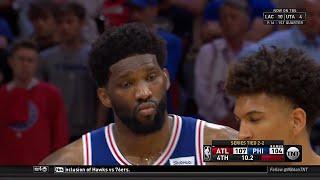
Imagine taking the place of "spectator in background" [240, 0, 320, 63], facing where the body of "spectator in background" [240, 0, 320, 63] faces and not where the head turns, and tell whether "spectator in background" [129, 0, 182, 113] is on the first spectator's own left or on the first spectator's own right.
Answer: on the first spectator's own right

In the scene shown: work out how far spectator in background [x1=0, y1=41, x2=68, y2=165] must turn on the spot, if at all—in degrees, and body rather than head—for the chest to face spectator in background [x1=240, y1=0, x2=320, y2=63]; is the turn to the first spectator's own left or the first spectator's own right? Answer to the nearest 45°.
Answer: approximately 90° to the first spectator's own left

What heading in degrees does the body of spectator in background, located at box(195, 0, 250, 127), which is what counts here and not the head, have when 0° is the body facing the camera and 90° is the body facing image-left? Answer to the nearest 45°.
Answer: approximately 0°
